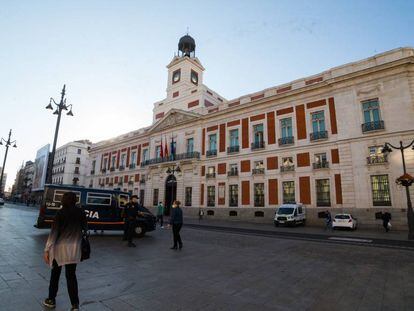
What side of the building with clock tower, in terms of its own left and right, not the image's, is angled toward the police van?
front

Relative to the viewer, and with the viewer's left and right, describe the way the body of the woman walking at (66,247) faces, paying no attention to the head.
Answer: facing away from the viewer and to the left of the viewer

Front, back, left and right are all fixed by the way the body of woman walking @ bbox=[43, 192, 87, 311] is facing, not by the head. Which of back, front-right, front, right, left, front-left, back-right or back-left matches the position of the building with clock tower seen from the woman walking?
right

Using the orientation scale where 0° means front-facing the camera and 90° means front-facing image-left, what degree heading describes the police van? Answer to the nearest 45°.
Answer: approximately 270°

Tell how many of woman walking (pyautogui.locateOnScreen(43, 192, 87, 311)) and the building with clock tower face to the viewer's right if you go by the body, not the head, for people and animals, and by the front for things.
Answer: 0

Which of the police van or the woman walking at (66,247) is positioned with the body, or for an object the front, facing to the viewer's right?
the police van

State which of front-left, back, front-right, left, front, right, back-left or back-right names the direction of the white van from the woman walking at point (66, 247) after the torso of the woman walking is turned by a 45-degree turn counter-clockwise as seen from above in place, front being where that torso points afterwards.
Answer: back-right

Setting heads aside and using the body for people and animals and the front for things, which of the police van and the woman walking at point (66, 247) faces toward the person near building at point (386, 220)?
the police van

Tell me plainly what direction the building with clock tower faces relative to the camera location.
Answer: facing the viewer and to the left of the viewer
